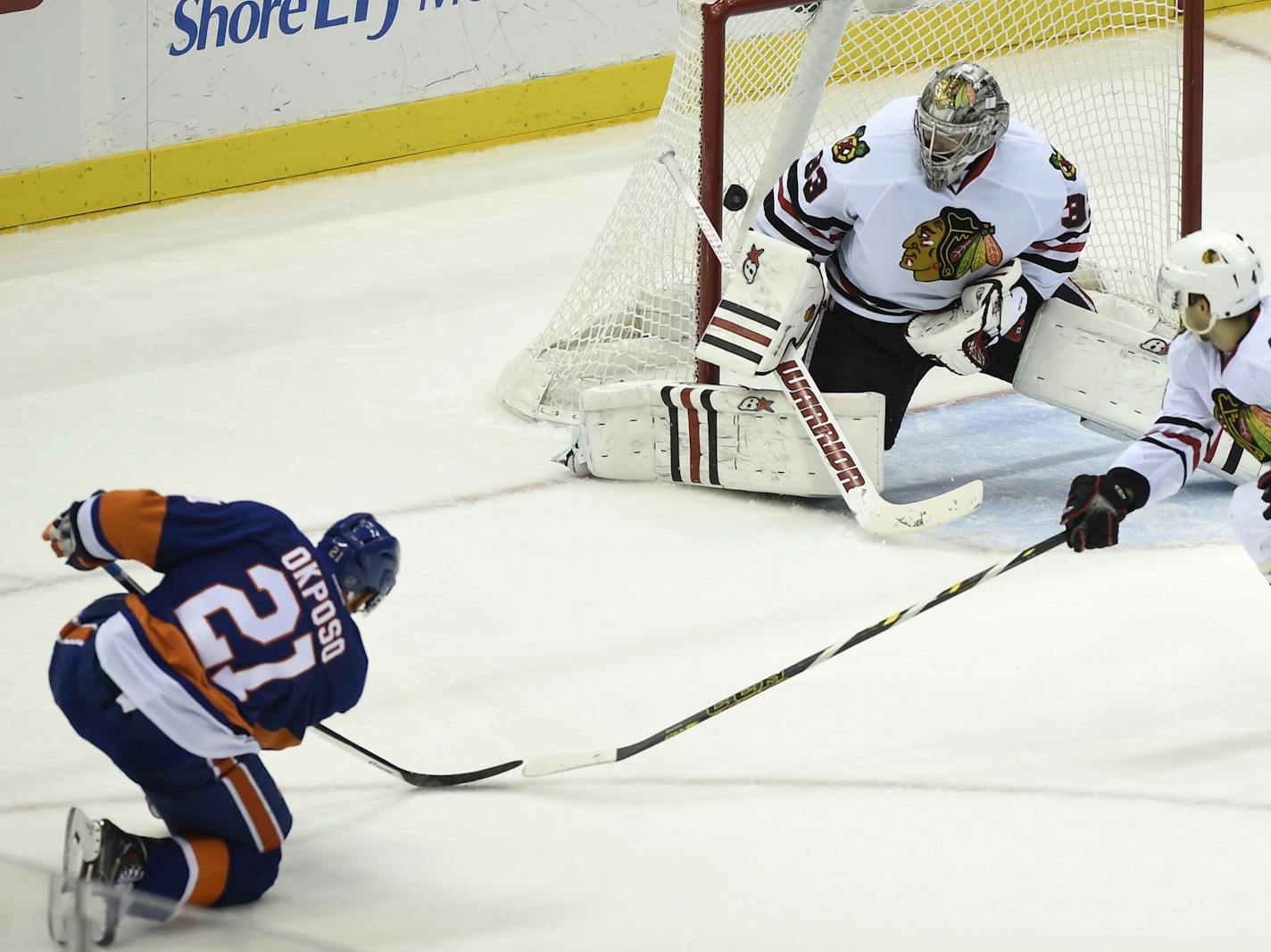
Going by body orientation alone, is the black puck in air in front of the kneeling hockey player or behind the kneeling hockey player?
in front

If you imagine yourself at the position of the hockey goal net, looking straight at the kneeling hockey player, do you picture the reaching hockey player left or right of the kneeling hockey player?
left

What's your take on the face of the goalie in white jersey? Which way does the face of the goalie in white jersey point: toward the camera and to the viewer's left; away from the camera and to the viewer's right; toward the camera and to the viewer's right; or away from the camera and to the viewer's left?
toward the camera and to the viewer's left

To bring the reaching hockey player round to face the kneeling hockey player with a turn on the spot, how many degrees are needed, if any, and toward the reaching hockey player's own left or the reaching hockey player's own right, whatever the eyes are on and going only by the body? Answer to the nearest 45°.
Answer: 0° — they already face them

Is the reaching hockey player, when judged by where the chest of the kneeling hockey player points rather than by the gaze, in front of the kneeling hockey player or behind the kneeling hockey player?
in front

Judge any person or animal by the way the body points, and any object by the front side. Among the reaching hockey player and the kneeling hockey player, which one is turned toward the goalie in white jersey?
the kneeling hockey player

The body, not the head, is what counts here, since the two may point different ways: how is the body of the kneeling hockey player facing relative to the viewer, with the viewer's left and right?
facing away from the viewer and to the right of the viewer

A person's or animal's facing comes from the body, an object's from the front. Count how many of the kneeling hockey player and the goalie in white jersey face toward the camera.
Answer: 1

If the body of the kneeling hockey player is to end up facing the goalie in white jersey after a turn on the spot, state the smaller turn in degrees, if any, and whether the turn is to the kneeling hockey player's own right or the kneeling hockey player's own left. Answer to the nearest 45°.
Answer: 0° — they already face them

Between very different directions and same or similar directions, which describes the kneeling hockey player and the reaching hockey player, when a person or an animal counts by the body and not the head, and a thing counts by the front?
very different directions
